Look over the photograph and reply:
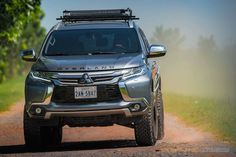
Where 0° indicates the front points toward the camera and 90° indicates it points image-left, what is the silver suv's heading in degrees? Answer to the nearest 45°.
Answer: approximately 0°
